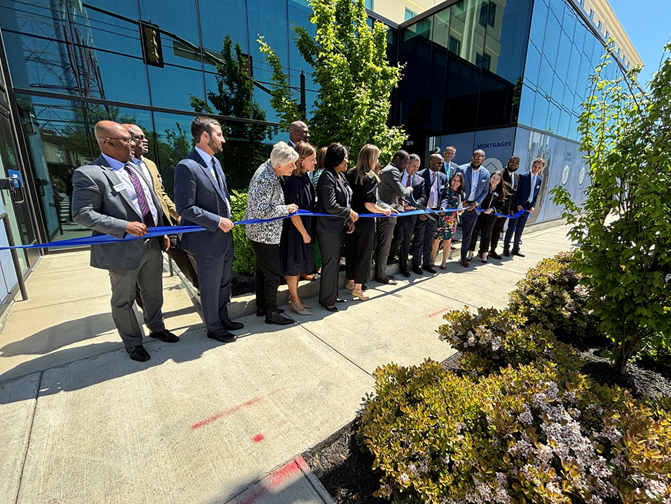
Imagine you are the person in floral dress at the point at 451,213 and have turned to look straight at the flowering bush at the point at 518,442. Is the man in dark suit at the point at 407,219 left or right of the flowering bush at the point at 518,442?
right

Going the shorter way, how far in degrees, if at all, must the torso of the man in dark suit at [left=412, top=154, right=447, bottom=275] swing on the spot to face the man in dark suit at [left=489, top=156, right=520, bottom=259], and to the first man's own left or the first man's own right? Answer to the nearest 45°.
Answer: approximately 90° to the first man's own left

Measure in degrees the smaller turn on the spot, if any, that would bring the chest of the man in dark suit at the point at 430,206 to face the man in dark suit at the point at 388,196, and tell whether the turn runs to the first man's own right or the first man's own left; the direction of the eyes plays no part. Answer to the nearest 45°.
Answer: approximately 90° to the first man's own right
